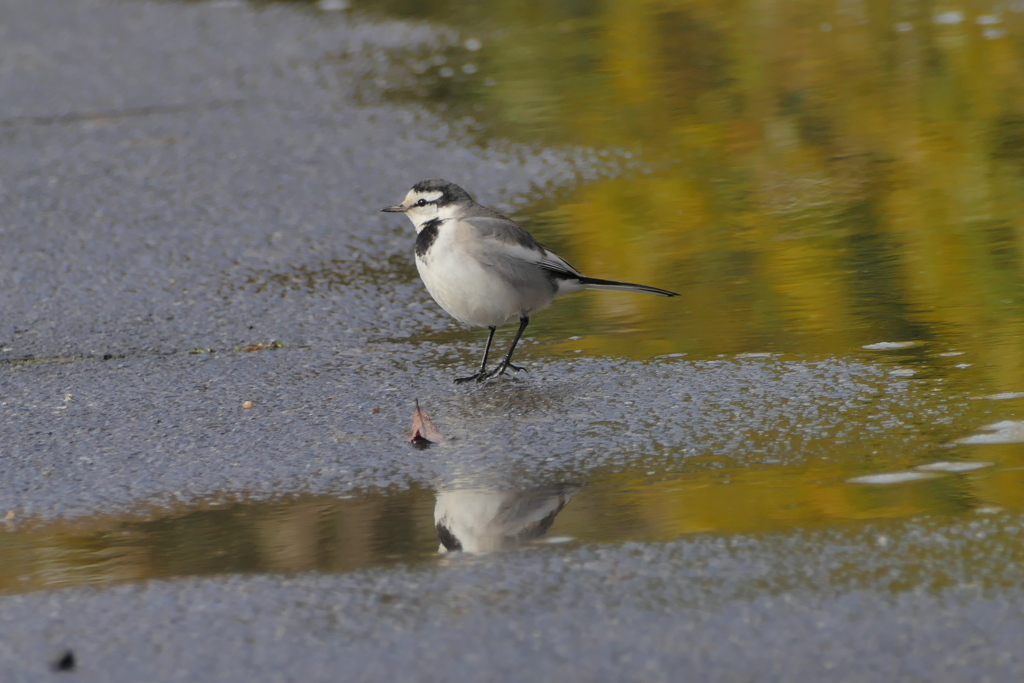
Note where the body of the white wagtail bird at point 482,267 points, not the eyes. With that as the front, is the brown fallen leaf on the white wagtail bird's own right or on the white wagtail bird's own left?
on the white wagtail bird's own left

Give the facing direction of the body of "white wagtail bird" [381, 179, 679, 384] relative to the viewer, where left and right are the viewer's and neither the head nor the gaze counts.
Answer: facing to the left of the viewer
